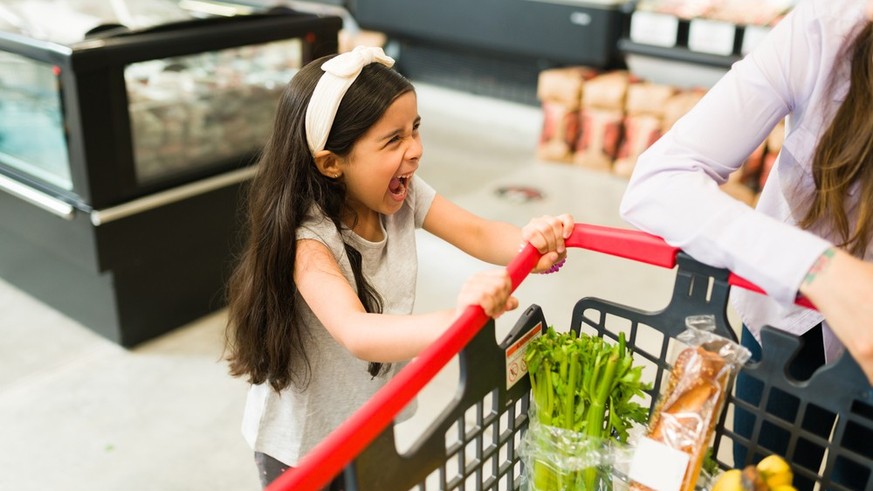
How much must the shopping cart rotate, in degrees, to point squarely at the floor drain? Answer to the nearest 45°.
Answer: approximately 135° to its left

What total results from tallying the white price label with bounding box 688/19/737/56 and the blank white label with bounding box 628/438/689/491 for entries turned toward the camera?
2

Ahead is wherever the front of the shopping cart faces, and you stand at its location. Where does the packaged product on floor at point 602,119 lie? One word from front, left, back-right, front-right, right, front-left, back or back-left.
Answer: back-left

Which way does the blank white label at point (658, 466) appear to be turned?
toward the camera

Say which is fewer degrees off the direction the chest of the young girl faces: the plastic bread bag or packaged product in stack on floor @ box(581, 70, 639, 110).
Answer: the plastic bread bag

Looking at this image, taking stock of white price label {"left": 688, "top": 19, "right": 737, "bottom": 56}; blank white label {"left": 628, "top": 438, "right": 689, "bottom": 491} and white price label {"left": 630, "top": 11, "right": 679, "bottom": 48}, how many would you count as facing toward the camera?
3

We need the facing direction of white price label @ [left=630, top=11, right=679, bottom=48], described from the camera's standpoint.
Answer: facing the viewer

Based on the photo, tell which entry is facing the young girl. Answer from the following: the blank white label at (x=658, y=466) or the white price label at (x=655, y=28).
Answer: the white price label at (x=655, y=28)

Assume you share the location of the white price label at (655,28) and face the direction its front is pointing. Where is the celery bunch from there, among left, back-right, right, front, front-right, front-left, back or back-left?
front

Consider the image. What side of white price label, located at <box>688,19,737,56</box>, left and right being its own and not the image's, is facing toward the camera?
front

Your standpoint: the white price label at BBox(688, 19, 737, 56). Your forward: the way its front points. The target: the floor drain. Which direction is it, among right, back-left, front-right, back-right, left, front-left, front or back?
front-right

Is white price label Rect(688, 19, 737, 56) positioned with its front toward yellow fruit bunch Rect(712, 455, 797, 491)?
yes

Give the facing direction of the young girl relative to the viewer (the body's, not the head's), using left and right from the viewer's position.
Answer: facing the viewer and to the right of the viewer
